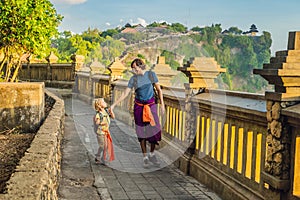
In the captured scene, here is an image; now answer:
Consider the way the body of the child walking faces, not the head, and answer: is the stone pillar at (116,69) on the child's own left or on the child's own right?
on the child's own left

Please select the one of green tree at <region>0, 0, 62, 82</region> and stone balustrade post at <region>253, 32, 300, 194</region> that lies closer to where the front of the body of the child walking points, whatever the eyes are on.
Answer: the stone balustrade post

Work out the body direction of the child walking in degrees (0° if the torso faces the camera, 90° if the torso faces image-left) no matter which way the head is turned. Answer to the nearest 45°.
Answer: approximately 315°

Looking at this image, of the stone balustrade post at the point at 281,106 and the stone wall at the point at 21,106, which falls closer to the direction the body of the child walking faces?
the stone balustrade post

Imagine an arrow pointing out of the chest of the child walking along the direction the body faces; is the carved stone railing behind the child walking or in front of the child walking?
in front

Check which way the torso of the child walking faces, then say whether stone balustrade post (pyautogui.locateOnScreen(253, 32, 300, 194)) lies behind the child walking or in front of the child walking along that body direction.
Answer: in front
